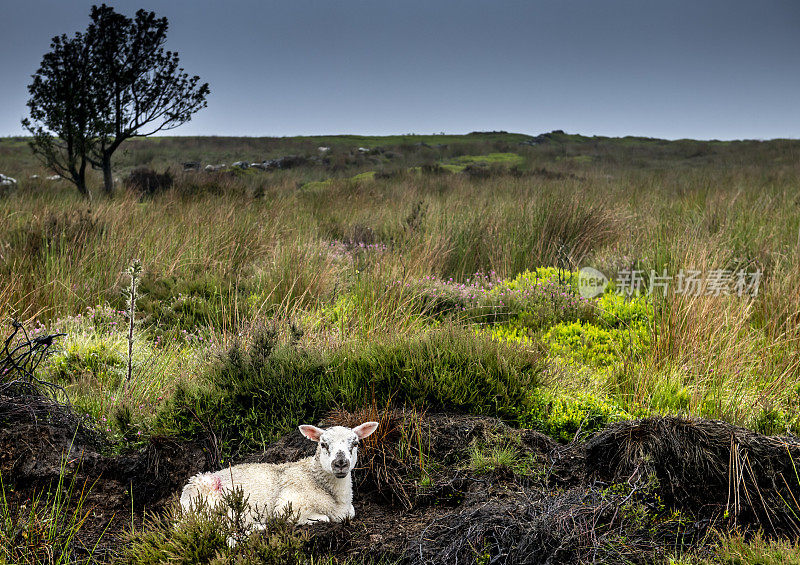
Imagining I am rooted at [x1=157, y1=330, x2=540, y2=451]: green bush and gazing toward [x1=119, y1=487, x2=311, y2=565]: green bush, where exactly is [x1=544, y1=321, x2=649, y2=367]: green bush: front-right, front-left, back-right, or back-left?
back-left

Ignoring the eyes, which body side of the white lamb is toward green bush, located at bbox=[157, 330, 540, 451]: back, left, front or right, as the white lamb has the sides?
left

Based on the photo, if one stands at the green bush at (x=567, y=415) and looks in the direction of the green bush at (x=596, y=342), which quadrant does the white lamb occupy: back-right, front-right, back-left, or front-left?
back-left

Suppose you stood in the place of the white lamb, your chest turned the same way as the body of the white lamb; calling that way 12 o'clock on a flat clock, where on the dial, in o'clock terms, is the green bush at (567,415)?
The green bush is roughly at 11 o'clock from the white lamb.

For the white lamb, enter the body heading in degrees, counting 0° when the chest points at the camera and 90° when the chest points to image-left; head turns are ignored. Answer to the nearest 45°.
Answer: approximately 270°

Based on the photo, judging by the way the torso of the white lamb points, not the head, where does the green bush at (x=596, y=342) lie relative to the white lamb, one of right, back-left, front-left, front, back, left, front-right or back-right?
front-left
